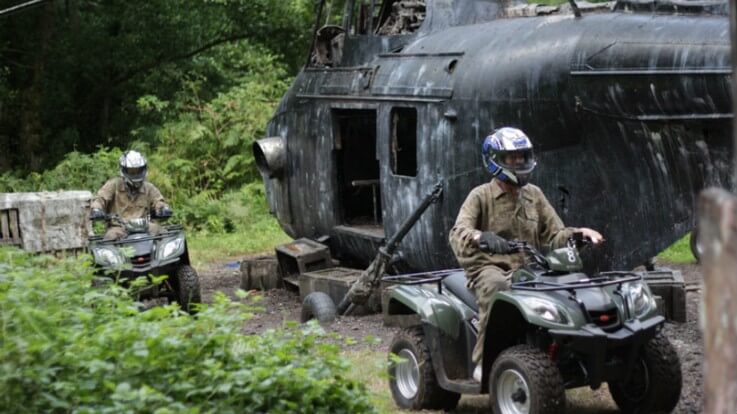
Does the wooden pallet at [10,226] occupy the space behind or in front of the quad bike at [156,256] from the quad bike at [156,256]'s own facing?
behind

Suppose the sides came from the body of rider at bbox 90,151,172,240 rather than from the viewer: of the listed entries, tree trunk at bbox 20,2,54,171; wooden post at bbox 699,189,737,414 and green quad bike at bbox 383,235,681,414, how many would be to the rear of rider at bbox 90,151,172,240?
1

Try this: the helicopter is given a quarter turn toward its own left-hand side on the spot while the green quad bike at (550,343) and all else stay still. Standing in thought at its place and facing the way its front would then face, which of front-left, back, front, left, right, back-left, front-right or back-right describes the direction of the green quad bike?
front

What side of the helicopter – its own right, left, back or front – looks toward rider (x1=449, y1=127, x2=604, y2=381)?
left

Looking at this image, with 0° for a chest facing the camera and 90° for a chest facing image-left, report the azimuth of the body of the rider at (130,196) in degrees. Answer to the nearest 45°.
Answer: approximately 0°

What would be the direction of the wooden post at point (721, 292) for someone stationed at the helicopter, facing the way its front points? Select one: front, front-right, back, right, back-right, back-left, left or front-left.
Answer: left

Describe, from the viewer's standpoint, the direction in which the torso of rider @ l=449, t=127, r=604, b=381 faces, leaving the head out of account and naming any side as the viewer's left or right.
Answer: facing the viewer and to the right of the viewer

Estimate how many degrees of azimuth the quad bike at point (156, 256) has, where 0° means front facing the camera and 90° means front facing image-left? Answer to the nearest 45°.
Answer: approximately 0°

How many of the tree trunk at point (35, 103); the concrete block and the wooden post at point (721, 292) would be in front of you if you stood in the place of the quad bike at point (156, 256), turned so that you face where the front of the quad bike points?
1

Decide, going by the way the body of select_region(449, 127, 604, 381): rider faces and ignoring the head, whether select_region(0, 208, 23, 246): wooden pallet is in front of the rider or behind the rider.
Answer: behind

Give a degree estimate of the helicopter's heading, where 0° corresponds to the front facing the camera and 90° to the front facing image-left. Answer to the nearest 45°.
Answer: approximately 90°

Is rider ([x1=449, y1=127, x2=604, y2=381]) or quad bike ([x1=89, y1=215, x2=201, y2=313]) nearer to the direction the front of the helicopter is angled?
the quad bike
